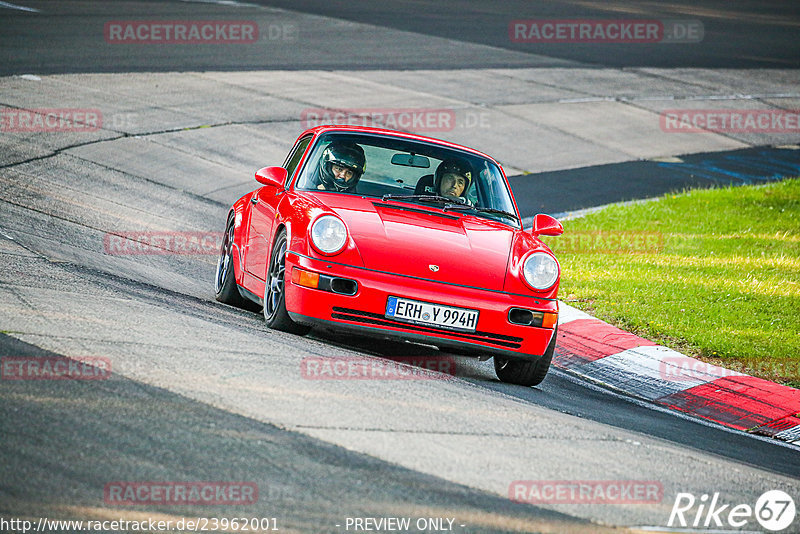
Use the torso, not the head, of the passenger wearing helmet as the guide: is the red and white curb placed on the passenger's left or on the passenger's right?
on the passenger's left

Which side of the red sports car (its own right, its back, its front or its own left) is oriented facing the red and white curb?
left

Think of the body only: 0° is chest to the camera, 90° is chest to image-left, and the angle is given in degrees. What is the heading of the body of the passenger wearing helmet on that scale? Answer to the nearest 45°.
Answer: approximately 0°
